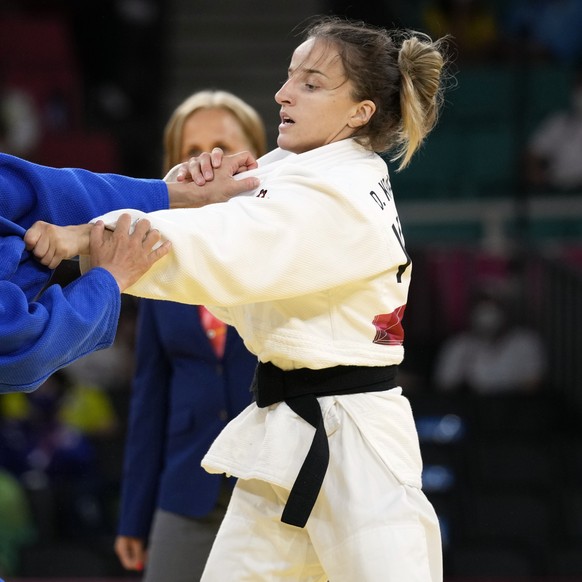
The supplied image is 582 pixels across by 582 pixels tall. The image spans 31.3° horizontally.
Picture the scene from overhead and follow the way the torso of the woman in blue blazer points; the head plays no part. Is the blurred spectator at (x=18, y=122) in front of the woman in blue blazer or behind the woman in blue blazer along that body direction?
behind

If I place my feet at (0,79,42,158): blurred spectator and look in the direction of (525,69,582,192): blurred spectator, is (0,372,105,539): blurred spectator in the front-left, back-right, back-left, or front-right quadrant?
front-right

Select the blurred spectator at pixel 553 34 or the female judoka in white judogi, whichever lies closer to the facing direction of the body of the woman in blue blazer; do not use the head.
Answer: the female judoka in white judogi

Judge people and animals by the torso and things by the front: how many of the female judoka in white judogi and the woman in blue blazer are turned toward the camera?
1

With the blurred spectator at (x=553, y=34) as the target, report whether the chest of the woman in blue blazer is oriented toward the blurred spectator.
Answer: no

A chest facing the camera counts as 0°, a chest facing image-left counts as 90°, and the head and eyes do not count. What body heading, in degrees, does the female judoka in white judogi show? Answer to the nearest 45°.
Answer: approximately 90°

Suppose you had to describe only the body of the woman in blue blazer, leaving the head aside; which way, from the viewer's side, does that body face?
toward the camera

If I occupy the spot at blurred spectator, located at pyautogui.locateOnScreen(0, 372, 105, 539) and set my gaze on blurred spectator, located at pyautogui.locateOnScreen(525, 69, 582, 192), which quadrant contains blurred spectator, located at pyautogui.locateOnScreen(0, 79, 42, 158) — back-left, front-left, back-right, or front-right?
front-left

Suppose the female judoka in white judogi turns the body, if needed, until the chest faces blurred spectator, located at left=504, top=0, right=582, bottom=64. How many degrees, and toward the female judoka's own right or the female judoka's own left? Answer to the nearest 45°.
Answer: approximately 90° to the female judoka's own right

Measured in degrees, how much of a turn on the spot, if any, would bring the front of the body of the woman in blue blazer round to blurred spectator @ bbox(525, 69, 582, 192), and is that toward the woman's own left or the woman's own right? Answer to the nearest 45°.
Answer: approximately 135° to the woman's own left

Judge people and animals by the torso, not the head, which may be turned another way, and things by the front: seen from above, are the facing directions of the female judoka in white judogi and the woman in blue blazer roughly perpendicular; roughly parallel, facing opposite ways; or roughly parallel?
roughly perpendicular

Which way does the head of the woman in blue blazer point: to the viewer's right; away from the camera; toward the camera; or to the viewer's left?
toward the camera

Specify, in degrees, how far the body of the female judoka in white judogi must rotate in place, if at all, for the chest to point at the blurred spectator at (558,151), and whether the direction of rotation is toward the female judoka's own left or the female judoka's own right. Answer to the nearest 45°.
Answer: approximately 90° to the female judoka's own right

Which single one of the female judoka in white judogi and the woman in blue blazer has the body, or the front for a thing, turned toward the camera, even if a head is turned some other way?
the woman in blue blazer

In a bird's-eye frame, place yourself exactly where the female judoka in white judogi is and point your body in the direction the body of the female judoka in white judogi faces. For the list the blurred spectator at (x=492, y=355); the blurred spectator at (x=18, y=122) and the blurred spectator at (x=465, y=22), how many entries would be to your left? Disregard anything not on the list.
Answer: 0

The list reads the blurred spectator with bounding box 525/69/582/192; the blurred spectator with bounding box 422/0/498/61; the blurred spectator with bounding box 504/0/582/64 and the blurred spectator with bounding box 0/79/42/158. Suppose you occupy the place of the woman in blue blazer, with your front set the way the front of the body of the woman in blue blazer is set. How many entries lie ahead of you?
0

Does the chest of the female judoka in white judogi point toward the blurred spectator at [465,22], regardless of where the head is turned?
no
